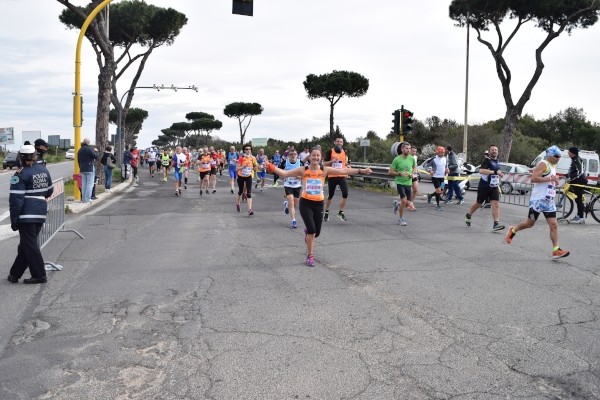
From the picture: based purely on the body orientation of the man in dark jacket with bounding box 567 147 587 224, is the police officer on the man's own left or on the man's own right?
on the man's own left

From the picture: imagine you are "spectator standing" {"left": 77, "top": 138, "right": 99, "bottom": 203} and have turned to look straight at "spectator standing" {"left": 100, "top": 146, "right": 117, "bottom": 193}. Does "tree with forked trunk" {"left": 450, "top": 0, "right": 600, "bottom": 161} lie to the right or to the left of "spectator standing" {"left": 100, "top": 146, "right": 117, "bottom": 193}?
right

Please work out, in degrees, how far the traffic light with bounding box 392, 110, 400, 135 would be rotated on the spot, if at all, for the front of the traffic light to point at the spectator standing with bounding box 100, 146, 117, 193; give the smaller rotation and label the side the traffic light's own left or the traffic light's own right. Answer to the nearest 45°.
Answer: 0° — it already faces them

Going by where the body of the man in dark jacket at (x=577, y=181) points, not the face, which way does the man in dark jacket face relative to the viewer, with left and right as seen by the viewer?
facing to the left of the viewer

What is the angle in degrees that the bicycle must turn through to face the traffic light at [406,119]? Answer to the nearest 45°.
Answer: approximately 45° to its right
